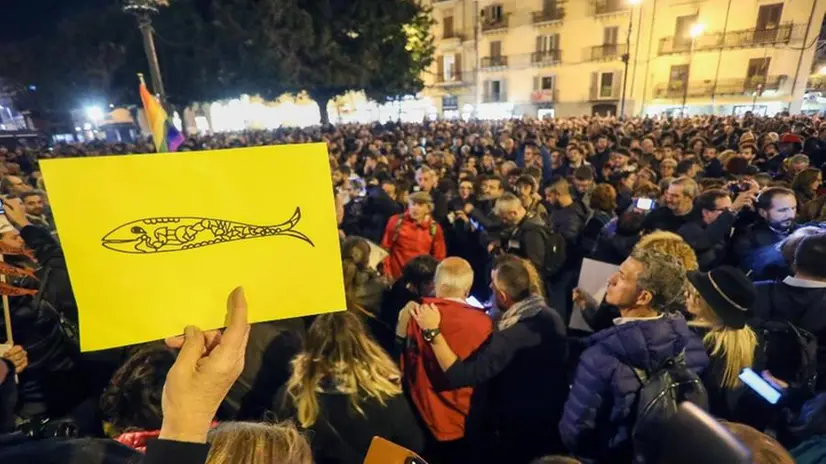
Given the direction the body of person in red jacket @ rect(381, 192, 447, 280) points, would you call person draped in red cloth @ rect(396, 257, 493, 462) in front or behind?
in front

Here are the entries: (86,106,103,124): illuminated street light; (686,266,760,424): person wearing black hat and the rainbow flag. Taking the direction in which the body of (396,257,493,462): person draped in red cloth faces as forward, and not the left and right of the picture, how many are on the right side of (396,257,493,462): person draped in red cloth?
1

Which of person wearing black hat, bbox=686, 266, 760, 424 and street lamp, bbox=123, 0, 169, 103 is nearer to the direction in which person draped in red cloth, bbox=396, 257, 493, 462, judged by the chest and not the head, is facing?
the street lamp

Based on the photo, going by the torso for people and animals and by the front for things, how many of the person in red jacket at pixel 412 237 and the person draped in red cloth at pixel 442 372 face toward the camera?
1

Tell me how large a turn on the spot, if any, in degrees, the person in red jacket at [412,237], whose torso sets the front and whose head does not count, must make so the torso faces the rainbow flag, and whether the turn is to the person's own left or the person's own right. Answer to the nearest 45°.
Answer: approximately 90° to the person's own right

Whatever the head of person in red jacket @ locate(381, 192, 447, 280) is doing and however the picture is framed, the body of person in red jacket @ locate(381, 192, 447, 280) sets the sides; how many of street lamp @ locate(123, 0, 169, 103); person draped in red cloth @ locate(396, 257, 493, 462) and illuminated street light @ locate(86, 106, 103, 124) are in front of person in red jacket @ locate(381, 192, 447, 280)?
1

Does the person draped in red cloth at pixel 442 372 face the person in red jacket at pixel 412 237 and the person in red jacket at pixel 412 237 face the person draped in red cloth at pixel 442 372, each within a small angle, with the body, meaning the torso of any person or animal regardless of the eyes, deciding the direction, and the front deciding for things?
yes

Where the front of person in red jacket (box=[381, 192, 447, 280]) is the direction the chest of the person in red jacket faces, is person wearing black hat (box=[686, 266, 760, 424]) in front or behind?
in front

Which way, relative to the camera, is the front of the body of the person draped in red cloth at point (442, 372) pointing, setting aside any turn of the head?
away from the camera

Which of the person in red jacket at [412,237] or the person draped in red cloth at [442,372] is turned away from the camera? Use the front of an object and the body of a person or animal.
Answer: the person draped in red cloth at [442,372]

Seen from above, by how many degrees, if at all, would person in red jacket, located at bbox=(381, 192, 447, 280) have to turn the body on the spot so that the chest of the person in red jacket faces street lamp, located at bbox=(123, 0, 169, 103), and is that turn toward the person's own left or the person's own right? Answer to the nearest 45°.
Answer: approximately 135° to the person's own right

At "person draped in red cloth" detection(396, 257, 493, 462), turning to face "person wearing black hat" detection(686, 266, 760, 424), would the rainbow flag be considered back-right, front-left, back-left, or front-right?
back-left

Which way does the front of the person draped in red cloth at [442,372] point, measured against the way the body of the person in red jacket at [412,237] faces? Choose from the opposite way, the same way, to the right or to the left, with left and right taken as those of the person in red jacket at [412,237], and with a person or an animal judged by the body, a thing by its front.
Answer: the opposite way

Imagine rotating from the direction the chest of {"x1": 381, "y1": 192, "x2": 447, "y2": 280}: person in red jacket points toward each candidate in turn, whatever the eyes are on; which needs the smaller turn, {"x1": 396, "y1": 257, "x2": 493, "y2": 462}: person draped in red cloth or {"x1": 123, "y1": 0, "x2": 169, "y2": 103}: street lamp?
the person draped in red cloth

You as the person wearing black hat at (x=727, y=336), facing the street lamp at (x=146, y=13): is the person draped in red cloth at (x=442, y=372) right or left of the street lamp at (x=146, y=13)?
left

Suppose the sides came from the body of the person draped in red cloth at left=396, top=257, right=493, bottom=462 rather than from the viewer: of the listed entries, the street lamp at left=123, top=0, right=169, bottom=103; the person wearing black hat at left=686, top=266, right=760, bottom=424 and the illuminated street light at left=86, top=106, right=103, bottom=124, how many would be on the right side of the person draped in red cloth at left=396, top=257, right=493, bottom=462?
1

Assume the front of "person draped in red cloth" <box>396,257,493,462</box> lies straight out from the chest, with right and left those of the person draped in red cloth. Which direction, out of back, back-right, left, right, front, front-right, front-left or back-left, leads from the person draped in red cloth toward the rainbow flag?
front-left

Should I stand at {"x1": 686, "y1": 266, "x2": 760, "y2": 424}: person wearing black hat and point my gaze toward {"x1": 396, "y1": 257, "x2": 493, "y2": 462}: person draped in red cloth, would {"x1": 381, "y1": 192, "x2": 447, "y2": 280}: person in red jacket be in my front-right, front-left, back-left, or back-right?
front-right

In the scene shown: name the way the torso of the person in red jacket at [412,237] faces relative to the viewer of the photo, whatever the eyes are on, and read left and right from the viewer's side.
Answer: facing the viewer
